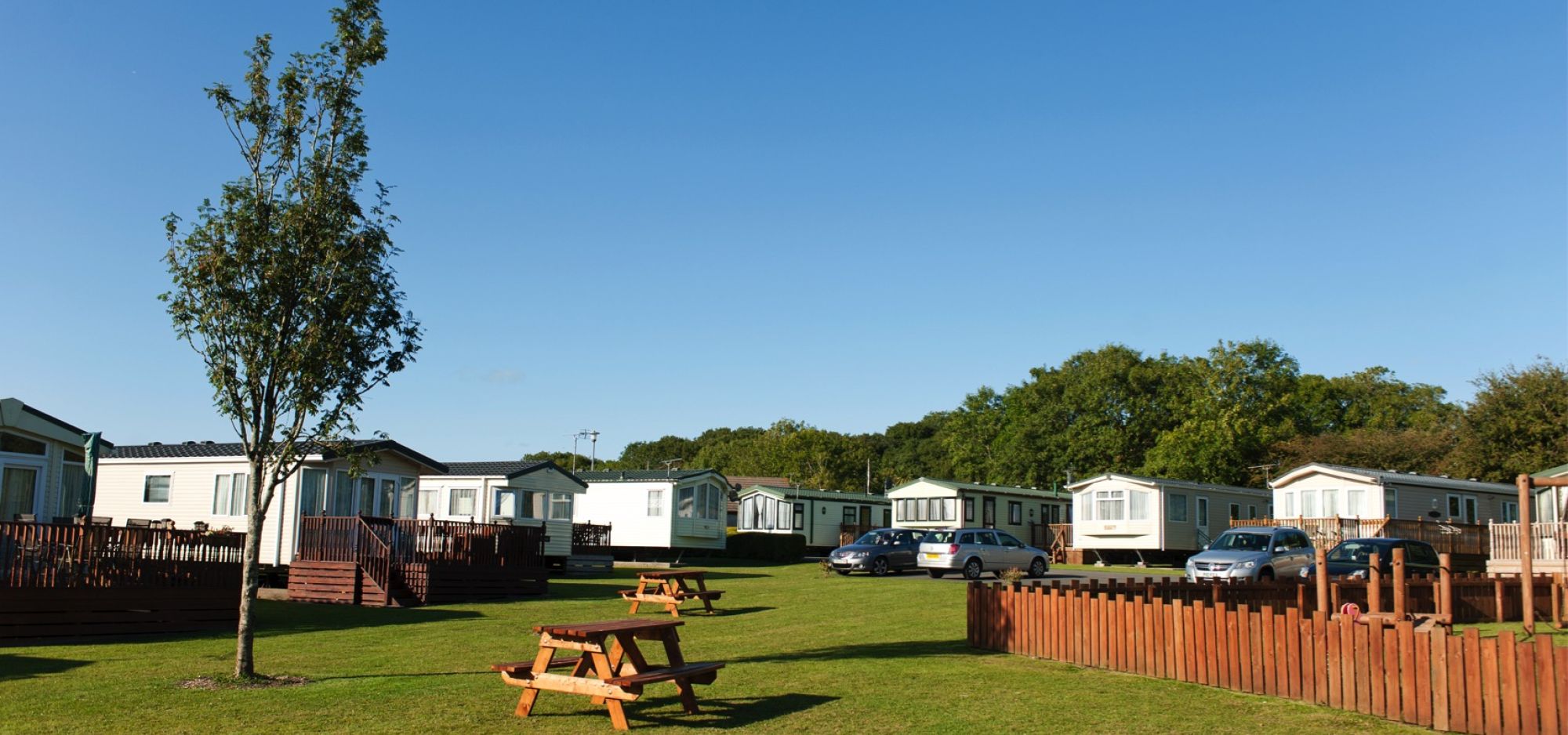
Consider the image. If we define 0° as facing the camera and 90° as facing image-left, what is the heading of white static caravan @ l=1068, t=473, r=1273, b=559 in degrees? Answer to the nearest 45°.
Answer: approximately 45°

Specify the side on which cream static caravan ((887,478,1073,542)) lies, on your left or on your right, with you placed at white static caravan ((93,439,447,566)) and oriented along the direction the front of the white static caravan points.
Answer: on your left

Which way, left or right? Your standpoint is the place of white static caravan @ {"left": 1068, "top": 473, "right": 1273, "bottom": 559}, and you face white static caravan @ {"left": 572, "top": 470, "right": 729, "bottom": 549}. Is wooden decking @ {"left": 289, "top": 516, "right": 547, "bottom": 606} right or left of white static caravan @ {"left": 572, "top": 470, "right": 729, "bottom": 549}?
left

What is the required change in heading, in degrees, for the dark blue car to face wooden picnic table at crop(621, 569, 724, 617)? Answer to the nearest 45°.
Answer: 0° — it already faces it

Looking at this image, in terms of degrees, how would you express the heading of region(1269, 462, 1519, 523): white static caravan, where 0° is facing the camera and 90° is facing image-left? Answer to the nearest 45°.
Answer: approximately 45°

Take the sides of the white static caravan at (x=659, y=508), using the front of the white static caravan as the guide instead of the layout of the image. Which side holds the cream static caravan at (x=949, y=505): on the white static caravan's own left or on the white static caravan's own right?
on the white static caravan's own left

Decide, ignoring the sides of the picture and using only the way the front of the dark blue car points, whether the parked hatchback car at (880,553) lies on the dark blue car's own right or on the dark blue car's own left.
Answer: on the dark blue car's own right
